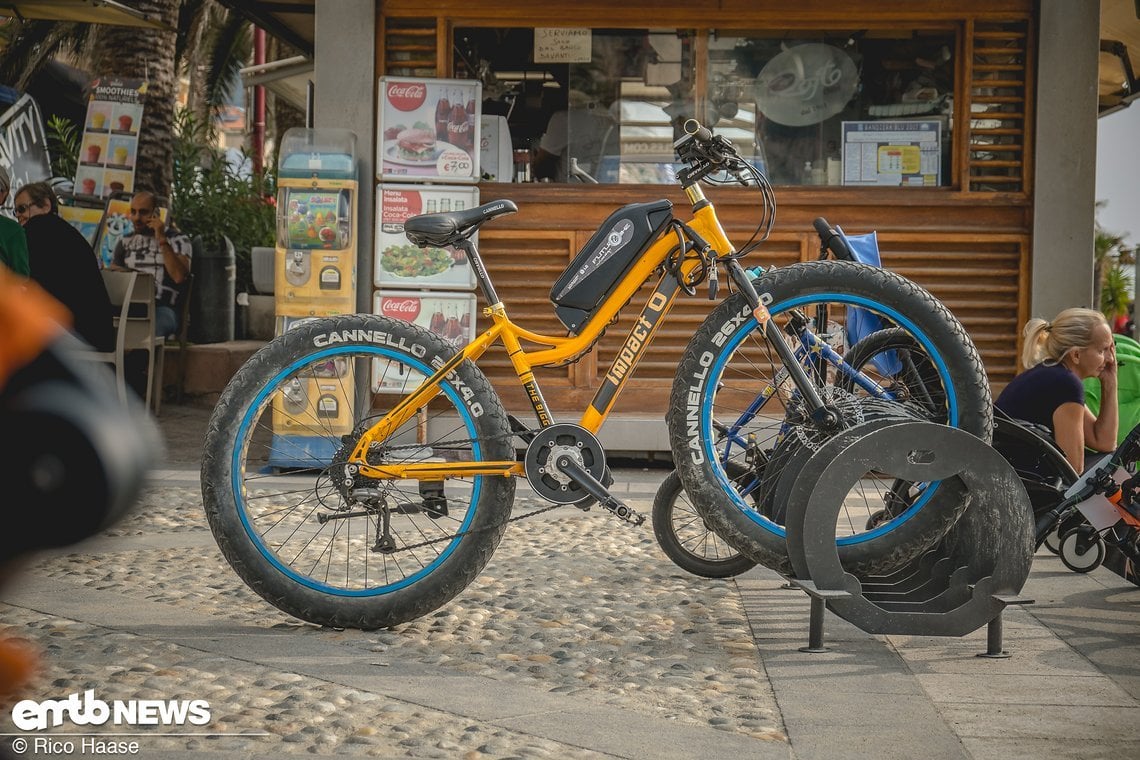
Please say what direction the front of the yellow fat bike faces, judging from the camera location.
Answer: facing to the right of the viewer

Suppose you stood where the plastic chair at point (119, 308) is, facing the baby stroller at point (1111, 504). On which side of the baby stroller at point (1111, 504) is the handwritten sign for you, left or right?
left

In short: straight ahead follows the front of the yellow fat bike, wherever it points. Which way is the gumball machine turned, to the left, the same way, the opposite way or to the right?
to the right

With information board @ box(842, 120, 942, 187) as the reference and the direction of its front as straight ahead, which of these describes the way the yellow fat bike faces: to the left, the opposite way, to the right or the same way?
to the left

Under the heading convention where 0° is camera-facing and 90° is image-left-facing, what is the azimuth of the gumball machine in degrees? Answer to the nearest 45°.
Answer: approximately 0°

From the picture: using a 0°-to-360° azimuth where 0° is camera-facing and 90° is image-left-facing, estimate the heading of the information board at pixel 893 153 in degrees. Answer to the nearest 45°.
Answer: approximately 0°

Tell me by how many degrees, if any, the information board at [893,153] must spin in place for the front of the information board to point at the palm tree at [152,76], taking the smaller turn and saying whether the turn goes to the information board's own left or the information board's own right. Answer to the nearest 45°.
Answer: approximately 135° to the information board's own right

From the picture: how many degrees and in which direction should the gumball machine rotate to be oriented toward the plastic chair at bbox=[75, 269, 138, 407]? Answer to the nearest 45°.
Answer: approximately 135° to its right
